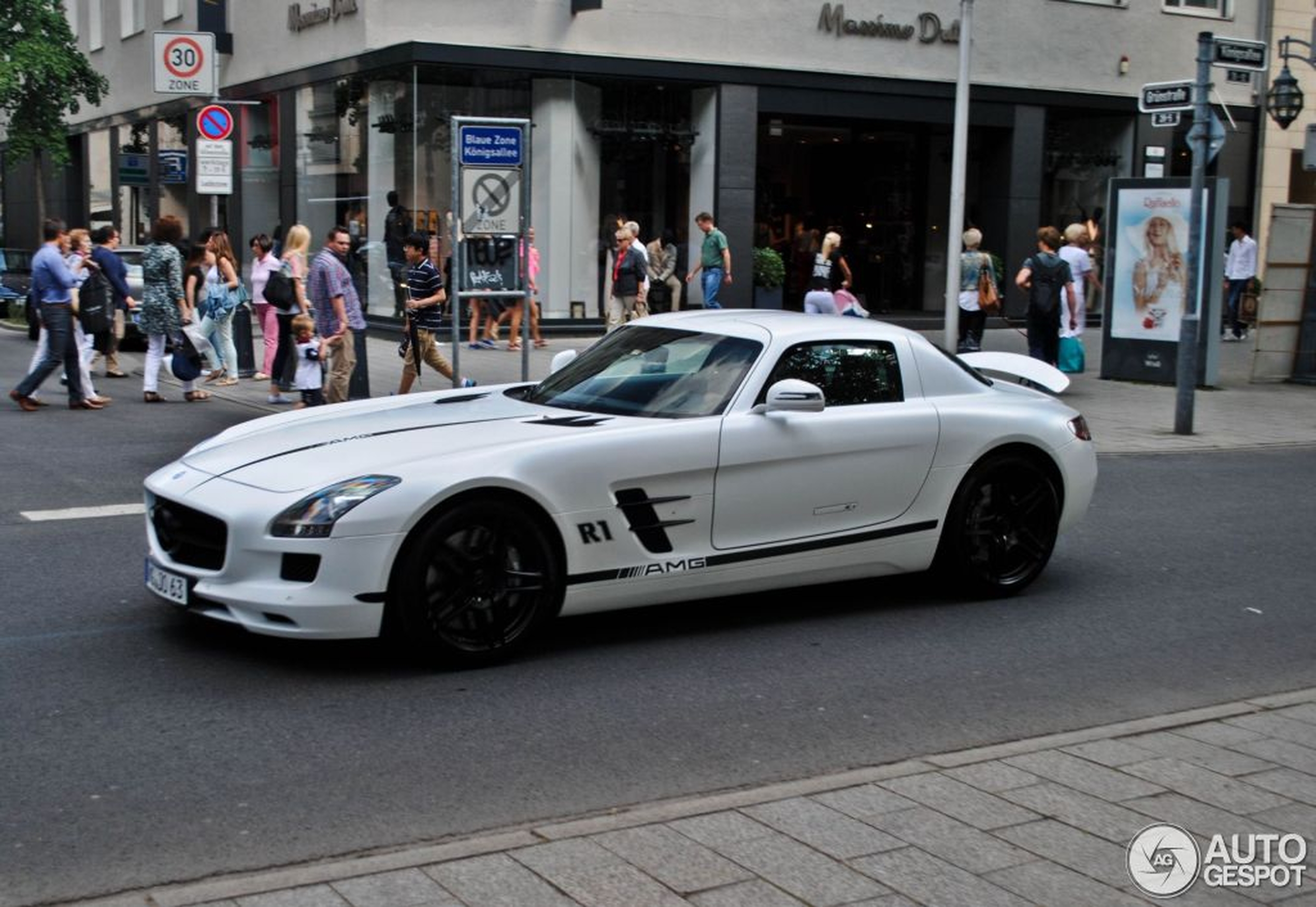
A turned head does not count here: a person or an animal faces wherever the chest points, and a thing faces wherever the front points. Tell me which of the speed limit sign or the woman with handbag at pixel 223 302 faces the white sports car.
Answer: the speed limit sign

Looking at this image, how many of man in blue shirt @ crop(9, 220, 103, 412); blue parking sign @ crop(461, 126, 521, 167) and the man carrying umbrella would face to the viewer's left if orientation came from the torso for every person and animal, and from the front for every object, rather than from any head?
1

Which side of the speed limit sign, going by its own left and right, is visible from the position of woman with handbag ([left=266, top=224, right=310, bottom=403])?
front

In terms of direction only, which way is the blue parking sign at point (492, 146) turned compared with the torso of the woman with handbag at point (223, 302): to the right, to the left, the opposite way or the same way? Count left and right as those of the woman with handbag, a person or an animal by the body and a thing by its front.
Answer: to the left

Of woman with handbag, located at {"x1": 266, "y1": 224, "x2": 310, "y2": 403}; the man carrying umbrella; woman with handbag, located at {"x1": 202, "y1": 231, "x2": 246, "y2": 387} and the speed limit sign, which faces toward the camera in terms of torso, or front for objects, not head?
the speed limit sign

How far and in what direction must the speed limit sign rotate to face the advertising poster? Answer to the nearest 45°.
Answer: approximately 45° to its left

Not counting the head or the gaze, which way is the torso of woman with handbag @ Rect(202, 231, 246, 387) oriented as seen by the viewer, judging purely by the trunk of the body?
to the viewer's left

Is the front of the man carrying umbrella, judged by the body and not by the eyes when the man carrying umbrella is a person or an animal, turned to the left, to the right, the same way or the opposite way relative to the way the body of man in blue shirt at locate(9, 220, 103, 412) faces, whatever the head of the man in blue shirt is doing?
the opposite way
